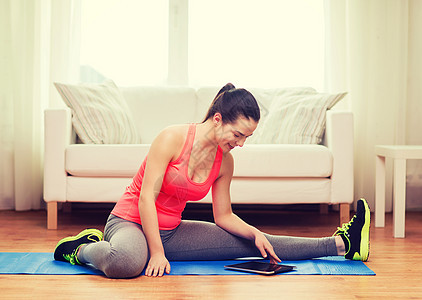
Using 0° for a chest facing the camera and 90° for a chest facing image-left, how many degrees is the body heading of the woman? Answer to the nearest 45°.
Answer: approximately 315°

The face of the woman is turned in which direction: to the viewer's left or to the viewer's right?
to the viewer's right

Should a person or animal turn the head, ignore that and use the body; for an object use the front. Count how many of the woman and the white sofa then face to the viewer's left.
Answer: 0

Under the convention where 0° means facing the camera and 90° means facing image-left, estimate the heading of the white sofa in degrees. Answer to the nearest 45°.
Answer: approximately 0°

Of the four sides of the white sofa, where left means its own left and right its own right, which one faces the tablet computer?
front

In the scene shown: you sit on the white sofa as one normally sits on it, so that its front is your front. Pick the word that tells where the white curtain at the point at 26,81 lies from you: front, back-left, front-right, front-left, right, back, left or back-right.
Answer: back-right

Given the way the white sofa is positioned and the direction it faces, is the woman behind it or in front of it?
in front
